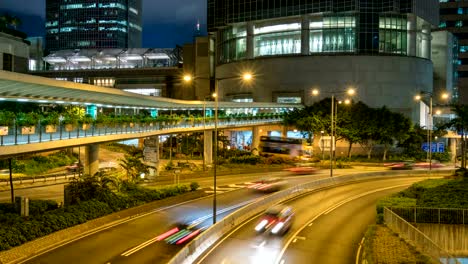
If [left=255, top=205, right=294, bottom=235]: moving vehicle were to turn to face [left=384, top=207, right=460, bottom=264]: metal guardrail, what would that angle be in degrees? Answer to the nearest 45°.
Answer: approximately 90° to its left

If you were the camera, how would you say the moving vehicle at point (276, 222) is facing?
facing the viewer and to the left of the viewer

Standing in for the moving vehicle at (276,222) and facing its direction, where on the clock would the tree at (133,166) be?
The tree is roughly at 3 o'clock from the moving vehicle.

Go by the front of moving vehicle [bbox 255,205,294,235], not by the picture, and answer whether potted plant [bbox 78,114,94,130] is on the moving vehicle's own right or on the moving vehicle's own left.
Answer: on the moving vehicle's own right

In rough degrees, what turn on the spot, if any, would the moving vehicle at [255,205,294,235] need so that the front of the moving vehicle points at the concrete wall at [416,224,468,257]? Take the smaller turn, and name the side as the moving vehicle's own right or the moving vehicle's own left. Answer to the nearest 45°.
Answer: approximately 135° to the moving vehicle's own left

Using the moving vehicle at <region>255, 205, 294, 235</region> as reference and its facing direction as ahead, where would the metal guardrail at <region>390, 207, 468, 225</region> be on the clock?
The metal guardrail is roughly at 7 o'clock from the moving vehicle.

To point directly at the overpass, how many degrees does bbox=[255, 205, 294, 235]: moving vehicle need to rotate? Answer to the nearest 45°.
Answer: approximately 135° to its right

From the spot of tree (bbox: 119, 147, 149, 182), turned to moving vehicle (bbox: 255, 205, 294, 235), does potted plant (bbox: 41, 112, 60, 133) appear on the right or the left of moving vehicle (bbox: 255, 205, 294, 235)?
right

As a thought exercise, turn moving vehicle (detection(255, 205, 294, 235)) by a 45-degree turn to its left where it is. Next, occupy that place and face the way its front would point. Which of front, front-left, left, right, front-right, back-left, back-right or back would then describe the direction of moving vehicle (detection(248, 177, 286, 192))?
back
